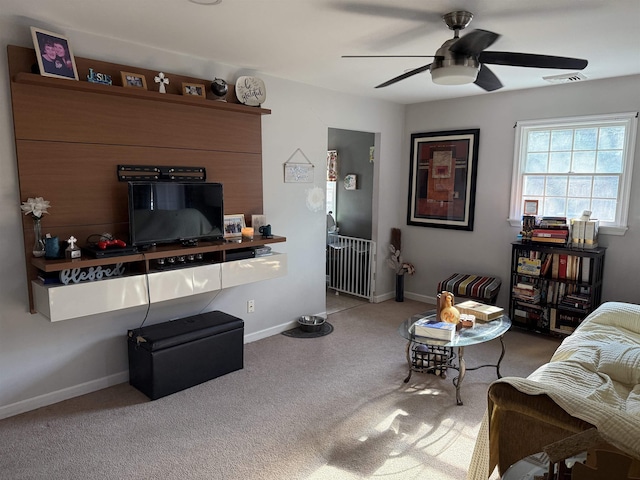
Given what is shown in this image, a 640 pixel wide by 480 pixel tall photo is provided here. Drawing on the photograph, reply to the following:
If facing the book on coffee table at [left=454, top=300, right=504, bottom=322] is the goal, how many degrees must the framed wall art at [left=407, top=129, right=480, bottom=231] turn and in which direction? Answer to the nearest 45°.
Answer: approximately 45° to its left

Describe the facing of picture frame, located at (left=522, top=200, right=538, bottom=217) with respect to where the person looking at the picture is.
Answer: facing the viewer

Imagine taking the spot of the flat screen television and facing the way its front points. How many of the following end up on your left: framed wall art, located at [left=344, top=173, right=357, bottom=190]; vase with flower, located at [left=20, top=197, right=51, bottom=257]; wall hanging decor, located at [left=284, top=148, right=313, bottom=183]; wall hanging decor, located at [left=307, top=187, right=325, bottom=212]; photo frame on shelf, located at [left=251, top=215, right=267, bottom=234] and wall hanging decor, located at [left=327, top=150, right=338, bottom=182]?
5

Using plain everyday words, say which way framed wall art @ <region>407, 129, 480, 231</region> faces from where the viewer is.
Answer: facing the viewer and to the left of the viewer

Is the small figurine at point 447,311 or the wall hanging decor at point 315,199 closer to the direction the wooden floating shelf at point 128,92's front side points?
the small figurine

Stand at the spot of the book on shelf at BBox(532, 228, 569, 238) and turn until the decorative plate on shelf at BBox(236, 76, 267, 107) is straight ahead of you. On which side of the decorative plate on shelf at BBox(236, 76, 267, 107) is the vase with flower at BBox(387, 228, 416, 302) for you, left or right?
right

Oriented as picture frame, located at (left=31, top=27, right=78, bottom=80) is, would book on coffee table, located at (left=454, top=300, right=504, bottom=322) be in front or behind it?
in front

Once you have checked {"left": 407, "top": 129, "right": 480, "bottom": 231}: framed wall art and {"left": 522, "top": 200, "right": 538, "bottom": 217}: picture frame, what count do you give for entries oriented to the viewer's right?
0

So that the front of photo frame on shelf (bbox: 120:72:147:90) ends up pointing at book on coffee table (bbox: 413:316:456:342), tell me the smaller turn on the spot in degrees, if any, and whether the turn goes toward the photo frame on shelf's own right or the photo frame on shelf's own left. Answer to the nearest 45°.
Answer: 0° — it already faces it

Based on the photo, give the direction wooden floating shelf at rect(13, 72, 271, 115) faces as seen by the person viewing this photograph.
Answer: facing the viewer and to the right of the viewer

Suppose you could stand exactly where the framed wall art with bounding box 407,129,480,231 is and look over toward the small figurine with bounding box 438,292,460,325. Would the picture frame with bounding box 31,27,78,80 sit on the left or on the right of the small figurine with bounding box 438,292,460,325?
right
